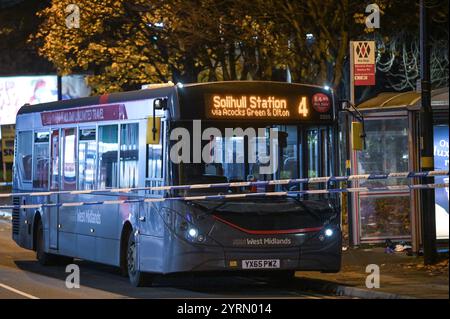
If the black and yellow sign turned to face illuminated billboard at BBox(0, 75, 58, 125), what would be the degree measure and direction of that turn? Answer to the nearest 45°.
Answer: approximately 180°

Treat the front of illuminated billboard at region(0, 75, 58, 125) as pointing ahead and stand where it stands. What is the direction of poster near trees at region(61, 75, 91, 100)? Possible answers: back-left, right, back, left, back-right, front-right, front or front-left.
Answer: front-left

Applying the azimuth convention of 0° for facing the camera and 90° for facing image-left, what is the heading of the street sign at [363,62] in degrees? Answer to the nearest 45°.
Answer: approximately 0°

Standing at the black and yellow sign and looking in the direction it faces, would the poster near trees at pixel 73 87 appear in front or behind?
behind

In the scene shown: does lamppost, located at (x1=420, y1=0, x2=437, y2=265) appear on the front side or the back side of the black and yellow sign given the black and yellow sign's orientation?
on the front side
